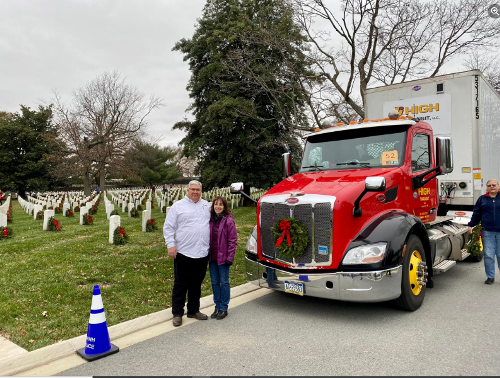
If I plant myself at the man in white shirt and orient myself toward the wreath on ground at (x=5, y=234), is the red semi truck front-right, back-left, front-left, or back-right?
back-right

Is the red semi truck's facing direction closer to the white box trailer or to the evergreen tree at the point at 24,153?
the evergreen tree

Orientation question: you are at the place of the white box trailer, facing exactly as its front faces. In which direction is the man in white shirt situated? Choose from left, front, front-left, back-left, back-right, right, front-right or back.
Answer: front

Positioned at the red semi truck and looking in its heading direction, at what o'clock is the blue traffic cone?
The blue traffic cone is roughly at 12 o'clock from the red semi truck.

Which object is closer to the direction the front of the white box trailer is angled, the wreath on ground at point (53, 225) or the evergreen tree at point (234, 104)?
the wreath on ground

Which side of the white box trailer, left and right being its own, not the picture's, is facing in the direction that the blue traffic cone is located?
front

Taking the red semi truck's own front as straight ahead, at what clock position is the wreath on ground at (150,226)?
The wreath on ground is roughly at 3 o'clock from the red semi truck.

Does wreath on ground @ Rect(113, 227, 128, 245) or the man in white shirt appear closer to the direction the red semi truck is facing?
the man in white shirt

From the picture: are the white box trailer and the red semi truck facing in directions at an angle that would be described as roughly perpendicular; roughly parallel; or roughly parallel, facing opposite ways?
roughly parallel

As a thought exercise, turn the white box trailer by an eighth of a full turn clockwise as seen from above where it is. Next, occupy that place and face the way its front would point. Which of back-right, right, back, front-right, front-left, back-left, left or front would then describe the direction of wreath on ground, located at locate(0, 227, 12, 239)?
front

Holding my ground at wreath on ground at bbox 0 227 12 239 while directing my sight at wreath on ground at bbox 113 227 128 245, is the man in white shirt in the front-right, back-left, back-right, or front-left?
front-right

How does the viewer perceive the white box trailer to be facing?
facing the viewer and to the left of the viewer

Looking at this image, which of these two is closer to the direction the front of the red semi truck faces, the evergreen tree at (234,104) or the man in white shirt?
the man in white shirt

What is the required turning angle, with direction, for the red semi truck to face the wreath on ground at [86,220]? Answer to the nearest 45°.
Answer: approximately 90° to its right

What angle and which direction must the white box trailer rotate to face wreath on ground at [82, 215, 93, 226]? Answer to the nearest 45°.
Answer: approximately 45° to its right

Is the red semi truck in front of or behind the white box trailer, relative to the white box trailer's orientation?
in front

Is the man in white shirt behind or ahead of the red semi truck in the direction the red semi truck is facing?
ahead

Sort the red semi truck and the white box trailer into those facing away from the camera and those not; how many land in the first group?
0
